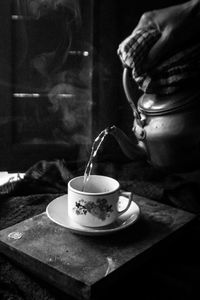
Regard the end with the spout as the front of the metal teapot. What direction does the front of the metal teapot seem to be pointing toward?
to the viewer's left

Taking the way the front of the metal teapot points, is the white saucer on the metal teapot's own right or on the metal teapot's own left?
on the metal teapot's own left

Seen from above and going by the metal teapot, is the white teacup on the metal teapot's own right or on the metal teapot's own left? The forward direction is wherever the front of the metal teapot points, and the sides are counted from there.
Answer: on the metal teapot's own left

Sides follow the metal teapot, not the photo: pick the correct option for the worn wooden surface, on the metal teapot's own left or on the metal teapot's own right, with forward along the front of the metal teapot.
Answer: on the metal teapot's own left
